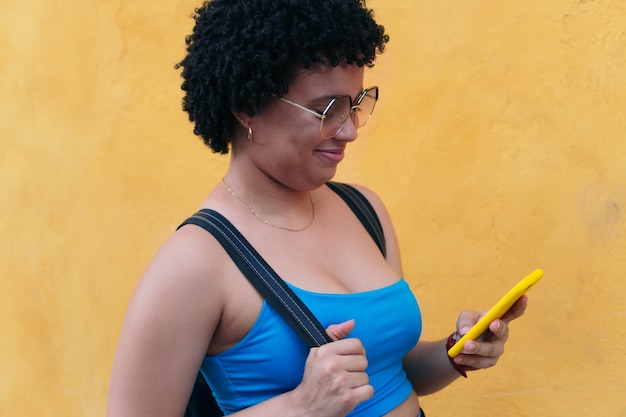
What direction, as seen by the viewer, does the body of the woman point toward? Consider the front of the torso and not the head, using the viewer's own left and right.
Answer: facing the viewer and to the right of the viewer

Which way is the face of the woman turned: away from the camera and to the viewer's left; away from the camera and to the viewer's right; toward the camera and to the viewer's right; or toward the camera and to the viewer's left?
toward the camera and to the viewer's right
